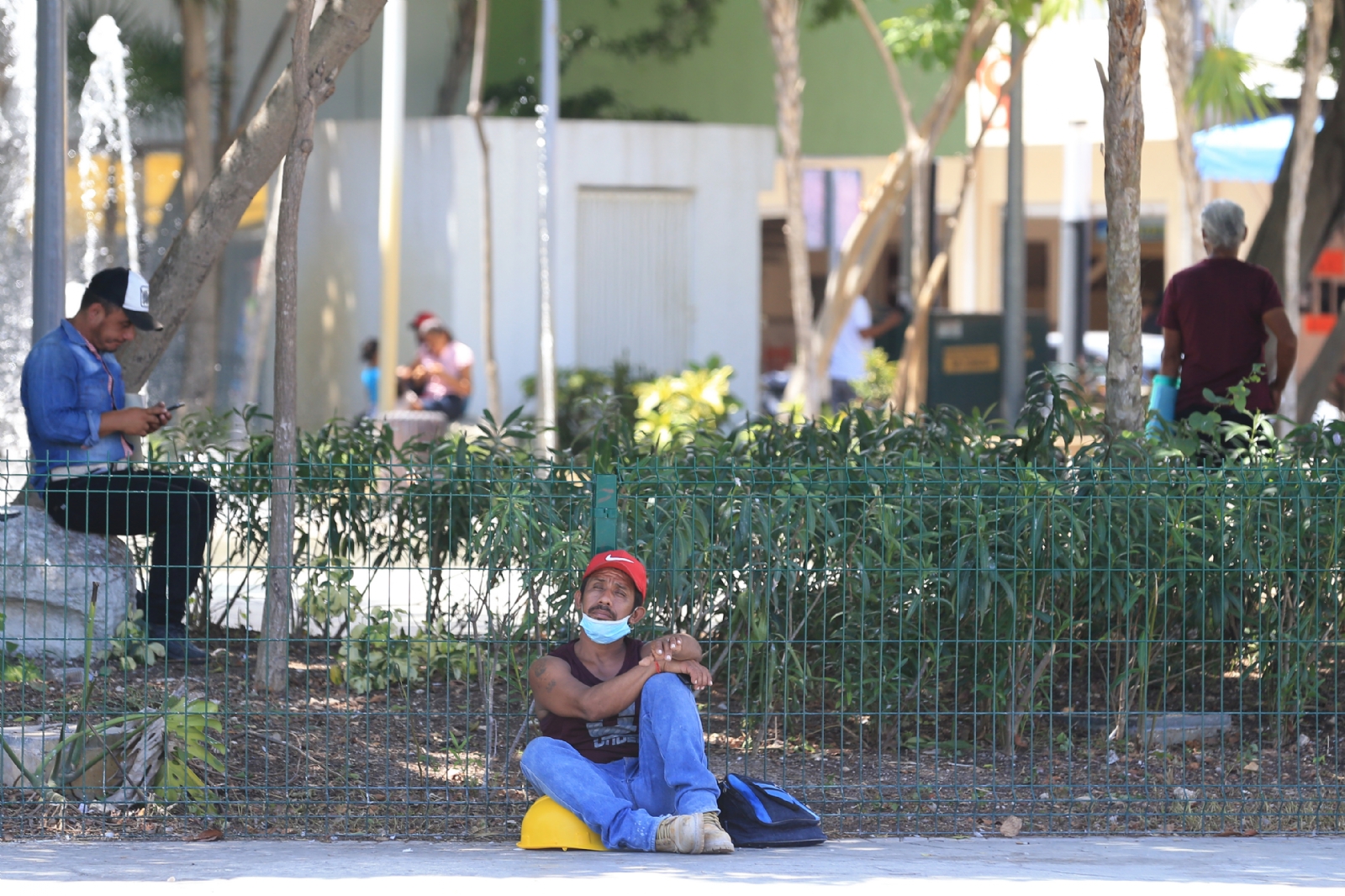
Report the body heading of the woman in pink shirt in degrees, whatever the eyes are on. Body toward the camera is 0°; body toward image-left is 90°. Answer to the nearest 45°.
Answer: approximately 45°

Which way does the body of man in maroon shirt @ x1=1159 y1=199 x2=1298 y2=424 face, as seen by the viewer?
away from the camera

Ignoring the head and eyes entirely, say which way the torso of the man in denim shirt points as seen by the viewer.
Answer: to the viewer's right

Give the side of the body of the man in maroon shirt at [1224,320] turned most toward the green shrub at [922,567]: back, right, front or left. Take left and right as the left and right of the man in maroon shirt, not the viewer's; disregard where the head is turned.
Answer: back

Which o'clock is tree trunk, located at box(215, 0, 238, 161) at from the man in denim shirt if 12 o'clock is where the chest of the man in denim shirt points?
The tree trunk is roughly at 9 o'clock from the man in denim shirt.

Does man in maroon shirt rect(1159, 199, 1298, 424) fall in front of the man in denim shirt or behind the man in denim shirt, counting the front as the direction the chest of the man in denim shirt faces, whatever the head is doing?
in front

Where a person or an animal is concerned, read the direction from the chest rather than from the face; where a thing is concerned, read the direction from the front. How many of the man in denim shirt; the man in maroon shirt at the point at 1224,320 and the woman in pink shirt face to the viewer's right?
1

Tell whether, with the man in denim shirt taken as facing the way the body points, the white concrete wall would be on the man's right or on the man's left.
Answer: on the man's left

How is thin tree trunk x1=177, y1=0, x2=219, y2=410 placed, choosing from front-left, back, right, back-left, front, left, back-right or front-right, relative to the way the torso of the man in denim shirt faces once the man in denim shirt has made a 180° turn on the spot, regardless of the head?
right

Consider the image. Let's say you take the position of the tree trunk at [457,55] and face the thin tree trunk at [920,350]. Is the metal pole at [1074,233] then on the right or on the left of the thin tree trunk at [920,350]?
left

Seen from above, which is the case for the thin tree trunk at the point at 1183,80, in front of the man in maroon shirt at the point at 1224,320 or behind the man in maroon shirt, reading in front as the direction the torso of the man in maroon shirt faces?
in front

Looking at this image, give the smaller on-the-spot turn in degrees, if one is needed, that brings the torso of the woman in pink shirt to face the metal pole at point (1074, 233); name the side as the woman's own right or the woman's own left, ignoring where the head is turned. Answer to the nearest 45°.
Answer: approximately 180°
